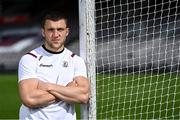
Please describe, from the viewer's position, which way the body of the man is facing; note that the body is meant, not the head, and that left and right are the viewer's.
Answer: facing the viewer

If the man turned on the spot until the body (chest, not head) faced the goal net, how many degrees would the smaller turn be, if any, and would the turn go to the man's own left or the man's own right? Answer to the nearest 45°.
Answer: approximately 135° to the man's own left

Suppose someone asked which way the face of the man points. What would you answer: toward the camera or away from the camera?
toward the camera
